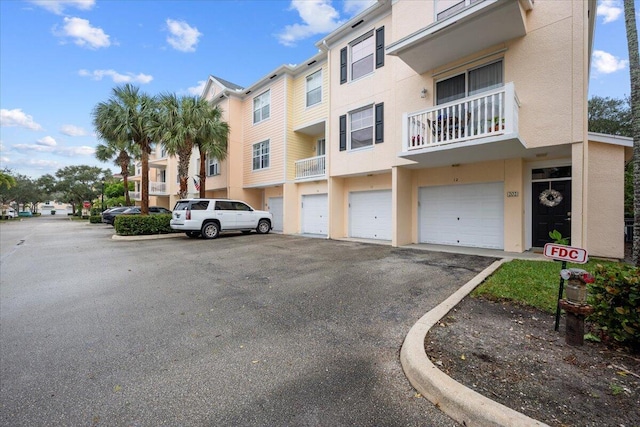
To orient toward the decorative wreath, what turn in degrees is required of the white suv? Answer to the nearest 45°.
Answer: approximately 90° to its right

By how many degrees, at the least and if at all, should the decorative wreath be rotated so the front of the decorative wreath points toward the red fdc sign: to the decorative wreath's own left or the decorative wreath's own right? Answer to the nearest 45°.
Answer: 0° — it already faces it

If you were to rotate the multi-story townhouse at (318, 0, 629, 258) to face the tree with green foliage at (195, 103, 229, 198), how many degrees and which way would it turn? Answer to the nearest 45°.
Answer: approximately 45° to its right

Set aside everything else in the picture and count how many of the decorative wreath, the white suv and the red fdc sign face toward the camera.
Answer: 2

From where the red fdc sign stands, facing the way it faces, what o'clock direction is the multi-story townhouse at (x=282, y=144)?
The multi-story townhouse is roughly at 4 o'clock from the red fdc sign.

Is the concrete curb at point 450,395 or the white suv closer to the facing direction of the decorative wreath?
the concrete curb

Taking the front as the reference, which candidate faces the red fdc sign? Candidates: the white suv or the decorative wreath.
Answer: the decorative wreath

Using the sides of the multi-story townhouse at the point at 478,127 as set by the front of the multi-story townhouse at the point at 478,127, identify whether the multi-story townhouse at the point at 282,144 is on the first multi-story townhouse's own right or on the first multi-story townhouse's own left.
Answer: on the first multi-story townhouse's own right

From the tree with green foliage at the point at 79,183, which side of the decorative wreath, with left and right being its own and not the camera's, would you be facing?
right

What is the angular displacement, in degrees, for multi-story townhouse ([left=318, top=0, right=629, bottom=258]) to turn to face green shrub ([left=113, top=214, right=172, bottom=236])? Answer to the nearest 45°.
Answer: approximately 45° to its right

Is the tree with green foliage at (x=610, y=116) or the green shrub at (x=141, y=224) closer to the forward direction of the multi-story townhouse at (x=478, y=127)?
the green shrub

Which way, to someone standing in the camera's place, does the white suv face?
facing away from the viewer and to the right of the viewer
